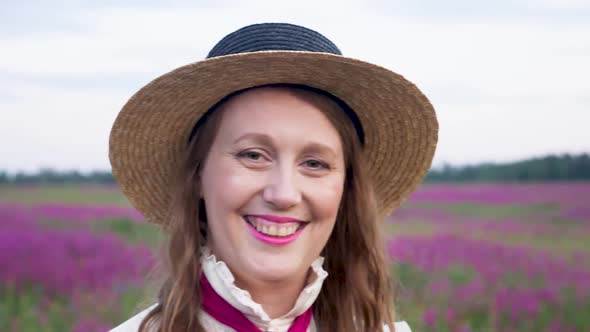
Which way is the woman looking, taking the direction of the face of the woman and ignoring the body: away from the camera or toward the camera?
toward the camera

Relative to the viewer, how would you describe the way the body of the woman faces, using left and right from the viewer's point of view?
facing the viewer
